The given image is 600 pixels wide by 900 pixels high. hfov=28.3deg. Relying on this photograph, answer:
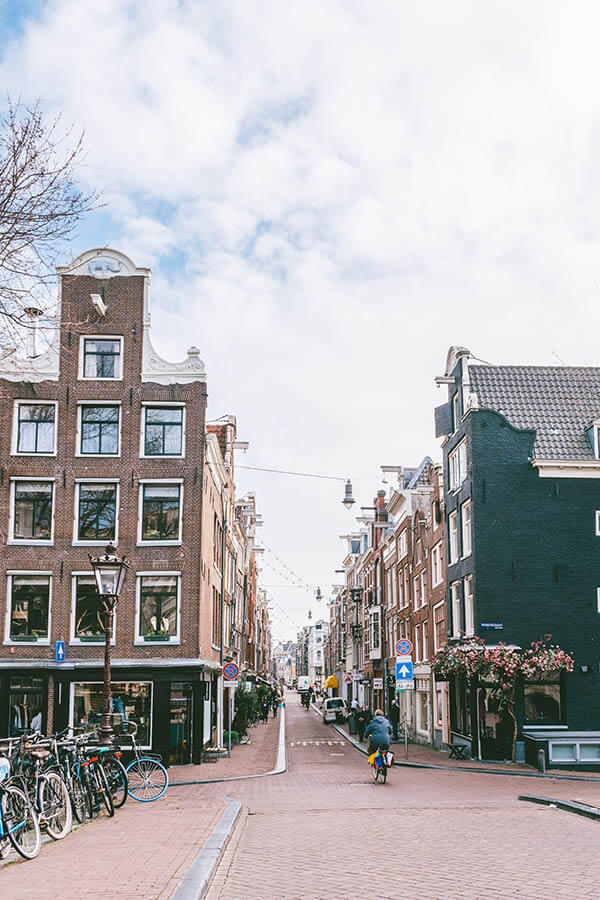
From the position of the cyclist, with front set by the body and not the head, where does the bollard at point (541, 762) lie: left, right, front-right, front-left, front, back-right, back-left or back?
front-right

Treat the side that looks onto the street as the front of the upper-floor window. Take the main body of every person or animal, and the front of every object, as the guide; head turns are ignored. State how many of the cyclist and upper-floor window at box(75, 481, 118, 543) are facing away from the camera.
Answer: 1

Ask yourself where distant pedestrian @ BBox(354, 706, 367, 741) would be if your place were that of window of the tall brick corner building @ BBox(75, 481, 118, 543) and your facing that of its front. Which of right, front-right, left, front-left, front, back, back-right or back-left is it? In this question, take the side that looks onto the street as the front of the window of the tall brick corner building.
back-left

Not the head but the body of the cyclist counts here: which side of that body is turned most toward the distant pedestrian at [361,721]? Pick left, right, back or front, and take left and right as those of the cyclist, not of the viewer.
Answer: front

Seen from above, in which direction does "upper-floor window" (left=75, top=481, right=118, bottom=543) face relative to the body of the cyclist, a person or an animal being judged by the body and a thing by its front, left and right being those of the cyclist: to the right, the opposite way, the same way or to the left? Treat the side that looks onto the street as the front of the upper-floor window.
the opposite way

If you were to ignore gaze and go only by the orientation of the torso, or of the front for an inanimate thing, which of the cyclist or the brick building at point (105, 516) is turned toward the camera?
the brick building

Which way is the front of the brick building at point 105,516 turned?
toward the camera

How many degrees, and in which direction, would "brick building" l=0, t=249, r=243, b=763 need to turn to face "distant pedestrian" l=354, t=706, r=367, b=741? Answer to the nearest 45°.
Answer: approximately 135° to its left

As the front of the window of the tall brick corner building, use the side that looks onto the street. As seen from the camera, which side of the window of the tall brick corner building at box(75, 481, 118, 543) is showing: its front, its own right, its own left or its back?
front

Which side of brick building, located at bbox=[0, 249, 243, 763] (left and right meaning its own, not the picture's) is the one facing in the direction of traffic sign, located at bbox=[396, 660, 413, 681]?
left

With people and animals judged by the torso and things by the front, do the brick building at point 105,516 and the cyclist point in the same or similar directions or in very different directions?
very different directions

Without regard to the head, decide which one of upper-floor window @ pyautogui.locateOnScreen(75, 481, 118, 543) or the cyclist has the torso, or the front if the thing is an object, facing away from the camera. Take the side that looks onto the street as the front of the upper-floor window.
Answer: the cyclist

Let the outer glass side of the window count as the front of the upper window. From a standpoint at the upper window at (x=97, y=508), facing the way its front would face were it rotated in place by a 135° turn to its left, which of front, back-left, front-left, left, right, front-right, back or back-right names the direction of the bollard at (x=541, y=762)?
right

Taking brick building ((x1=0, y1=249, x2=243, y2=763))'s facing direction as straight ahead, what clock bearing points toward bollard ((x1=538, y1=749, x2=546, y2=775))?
The bollard is roughly at 10 o'clock from the brick building.

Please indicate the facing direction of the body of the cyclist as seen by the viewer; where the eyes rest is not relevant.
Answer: away from the camera

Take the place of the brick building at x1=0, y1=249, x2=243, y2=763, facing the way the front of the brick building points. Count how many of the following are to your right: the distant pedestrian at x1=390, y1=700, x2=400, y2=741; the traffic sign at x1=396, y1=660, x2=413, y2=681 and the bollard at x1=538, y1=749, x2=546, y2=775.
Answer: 0
